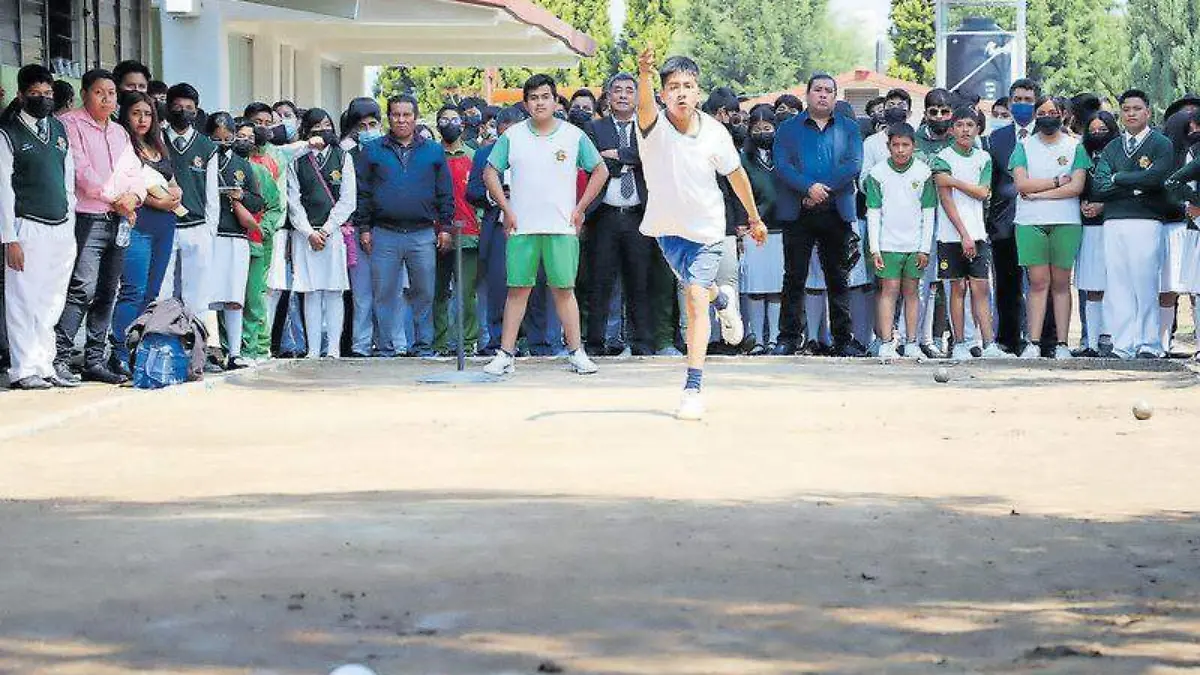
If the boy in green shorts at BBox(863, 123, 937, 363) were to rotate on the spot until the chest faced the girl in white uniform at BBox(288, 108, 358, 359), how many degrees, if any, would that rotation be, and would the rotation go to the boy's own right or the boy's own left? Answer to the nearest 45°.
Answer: approximately 90° to the boy's own right

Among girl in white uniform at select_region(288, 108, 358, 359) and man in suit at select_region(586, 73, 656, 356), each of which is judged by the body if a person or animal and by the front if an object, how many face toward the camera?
2

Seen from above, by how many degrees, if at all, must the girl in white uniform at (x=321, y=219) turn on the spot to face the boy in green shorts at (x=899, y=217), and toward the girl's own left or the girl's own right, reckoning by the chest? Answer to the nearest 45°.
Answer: approximately 90° to the girl's own left

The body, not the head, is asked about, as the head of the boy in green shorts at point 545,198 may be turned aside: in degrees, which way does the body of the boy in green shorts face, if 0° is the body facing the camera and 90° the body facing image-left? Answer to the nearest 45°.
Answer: approximately 0°

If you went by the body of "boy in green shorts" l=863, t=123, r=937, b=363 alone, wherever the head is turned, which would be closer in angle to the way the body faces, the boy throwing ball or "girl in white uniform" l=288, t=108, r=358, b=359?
the boy throwing ball

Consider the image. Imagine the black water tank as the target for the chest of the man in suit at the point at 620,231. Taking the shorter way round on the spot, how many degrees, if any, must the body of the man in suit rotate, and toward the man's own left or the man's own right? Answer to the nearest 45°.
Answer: approximately 180°

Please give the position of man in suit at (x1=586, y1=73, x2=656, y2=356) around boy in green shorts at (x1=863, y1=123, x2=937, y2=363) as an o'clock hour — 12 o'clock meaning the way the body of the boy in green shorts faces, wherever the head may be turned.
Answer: The man in suit is roughly at 3 o'clock from the boy in green shorts.
